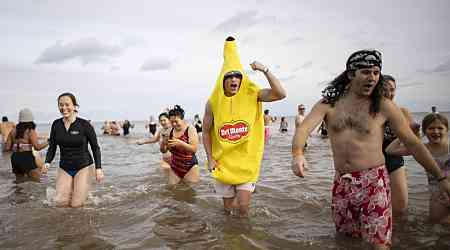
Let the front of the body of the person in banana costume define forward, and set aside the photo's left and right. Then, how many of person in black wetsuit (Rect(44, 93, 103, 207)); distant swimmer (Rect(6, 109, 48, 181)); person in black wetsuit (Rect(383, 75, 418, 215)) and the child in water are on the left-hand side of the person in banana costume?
2

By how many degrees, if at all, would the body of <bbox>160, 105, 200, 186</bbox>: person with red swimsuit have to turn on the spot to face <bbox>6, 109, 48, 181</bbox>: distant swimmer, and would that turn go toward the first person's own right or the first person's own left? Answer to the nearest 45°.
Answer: approximately 90° to the first person's own right

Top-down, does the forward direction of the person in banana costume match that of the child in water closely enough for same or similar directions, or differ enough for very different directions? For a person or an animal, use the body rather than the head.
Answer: same or similar directions

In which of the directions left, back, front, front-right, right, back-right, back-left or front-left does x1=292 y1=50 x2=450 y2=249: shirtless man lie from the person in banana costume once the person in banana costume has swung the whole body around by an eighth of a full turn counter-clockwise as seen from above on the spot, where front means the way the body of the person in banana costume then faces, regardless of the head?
front

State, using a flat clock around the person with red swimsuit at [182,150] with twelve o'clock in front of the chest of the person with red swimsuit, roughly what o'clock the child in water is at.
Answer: The child in water is roughly at 9 o'clock from the person with red swimsuit.

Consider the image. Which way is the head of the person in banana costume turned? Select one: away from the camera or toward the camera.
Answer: toward the camera

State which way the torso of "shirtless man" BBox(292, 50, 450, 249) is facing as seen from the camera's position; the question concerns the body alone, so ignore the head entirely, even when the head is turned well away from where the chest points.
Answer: toward the camera

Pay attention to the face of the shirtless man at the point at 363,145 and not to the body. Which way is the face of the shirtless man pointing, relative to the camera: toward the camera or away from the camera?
toward the camera

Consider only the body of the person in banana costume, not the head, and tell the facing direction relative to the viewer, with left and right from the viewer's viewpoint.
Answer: facing the viewer

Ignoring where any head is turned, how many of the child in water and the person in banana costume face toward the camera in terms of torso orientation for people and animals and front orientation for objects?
2
